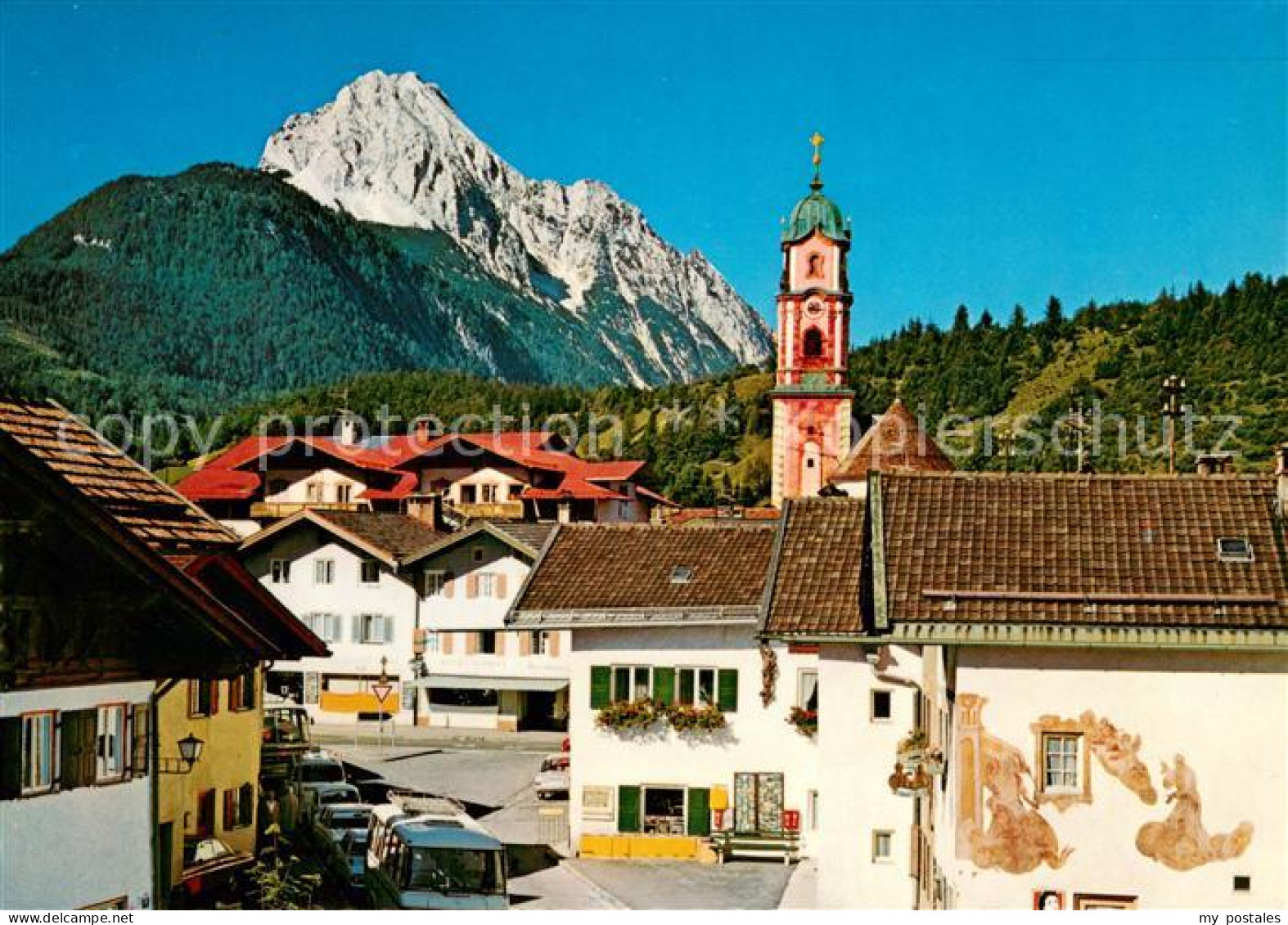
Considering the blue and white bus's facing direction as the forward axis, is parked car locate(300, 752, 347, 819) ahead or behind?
behind

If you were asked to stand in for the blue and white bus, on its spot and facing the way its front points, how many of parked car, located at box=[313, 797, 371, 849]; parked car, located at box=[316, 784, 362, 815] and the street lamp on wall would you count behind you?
2

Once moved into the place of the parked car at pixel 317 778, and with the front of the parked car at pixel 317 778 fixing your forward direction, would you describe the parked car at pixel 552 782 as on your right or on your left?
on your left
